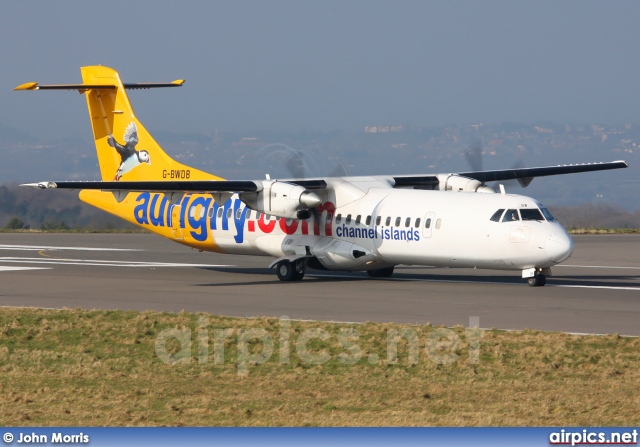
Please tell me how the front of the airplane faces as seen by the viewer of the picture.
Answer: facing the viewer and to the right of the viewer
